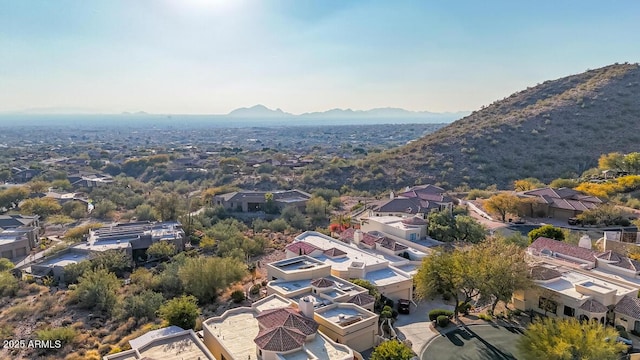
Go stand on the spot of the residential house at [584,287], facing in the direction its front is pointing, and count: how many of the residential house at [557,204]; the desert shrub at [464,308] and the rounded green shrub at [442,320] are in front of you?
2

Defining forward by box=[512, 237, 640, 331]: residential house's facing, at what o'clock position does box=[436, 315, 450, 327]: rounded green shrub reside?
The rounded green shrub is roughly at 12 o'clock from the residential house.

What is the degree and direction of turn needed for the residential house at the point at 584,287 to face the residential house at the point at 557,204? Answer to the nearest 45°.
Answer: approximately 135° to its right

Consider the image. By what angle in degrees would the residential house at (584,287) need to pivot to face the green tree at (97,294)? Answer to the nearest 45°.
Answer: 0° — it already faces it

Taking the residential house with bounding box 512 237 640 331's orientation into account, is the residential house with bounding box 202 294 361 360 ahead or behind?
ahead

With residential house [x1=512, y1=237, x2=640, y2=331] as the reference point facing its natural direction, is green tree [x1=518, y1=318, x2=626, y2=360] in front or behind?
in front

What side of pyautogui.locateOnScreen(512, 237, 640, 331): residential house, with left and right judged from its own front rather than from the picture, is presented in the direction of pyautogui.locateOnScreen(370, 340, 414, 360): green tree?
front

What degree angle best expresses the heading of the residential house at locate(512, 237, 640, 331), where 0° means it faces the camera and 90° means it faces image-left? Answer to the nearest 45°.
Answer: approximately 45°

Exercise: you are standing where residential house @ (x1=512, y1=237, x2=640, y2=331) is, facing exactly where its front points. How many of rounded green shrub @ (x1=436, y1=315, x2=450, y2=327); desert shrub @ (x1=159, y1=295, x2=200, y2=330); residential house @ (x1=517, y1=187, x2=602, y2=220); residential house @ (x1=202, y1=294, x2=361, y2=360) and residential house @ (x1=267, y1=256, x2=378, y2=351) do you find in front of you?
4

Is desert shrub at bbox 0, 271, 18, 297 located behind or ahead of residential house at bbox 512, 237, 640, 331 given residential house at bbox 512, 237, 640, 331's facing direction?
ahead

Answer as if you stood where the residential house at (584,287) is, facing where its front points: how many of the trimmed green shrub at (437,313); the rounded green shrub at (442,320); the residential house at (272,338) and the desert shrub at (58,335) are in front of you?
4
